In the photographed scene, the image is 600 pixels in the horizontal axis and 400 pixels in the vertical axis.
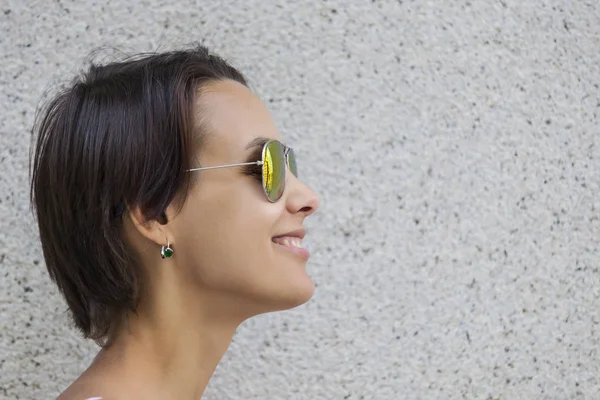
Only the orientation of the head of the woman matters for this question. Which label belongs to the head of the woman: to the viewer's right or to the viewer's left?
to the viewer's right

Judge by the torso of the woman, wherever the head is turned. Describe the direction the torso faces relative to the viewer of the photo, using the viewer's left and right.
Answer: facing to the right of the viewer
